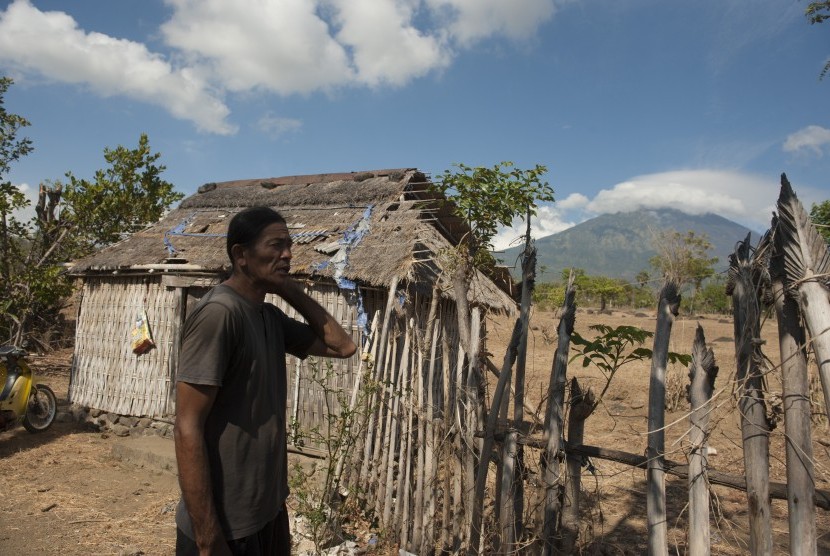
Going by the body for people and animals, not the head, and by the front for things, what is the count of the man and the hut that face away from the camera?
0

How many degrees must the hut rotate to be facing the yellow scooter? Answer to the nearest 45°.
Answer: approximately 90° to its right

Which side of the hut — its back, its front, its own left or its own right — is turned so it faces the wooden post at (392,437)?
front

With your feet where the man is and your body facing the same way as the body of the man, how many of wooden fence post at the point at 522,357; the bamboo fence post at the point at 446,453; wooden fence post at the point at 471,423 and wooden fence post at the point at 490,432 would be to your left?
4

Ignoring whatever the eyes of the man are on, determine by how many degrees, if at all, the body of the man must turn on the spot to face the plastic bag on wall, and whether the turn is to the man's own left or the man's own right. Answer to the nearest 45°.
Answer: approximately 135° to the man's own left

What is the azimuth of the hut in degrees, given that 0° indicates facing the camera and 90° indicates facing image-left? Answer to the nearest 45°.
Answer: approximately 0°

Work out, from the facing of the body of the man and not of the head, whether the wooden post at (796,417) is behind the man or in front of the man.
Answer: in front

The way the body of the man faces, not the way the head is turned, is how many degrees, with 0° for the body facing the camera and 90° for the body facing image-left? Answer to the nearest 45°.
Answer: approximately 315°
